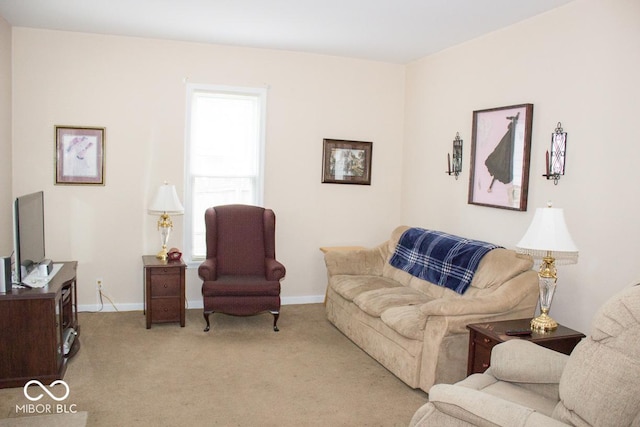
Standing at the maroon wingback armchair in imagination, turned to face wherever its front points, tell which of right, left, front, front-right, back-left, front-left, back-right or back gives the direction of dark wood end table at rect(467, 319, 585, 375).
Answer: front-left

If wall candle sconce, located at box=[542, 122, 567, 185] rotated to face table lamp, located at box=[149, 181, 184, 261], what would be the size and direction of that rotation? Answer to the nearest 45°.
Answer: approximately 45° to its right

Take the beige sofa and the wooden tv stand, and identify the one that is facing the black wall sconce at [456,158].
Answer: the wooden tv stand

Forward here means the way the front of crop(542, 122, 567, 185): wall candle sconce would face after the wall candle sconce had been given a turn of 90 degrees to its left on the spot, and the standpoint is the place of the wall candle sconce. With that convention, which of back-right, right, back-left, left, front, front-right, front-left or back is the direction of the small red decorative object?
back-right

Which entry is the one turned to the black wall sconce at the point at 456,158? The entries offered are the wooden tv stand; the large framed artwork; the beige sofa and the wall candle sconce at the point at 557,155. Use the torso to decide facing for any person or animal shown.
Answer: the wooden tv stand

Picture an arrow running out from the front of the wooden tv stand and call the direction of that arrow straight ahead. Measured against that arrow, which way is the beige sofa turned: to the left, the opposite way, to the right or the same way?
the opposite way

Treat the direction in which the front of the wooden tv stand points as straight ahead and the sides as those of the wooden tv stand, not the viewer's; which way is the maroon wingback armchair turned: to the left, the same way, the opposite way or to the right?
to the right

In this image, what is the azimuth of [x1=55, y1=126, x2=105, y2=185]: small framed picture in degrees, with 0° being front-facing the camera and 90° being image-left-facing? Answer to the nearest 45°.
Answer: approximately 0°

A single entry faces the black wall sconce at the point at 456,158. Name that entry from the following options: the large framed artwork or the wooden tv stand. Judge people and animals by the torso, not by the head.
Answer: the wooden tv stand

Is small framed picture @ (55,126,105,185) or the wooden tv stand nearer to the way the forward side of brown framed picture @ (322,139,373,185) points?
the wooden tv stand

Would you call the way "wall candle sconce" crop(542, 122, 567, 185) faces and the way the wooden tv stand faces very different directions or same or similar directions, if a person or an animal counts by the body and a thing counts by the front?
very different directions

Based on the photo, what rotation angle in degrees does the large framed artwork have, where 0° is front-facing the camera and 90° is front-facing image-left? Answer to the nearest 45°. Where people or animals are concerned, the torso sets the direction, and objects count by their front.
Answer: approximately 45°

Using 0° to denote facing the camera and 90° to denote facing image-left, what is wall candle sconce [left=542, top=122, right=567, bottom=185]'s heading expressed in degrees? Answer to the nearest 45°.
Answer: approximately 45°

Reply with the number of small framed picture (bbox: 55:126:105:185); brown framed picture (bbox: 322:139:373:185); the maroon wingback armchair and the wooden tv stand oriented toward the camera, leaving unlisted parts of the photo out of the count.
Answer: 3

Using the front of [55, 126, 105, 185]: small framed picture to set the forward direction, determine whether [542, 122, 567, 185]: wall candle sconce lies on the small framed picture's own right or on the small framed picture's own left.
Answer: on the small framed picture's own left

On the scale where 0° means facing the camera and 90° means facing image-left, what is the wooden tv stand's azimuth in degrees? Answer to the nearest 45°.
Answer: approximately 270°
